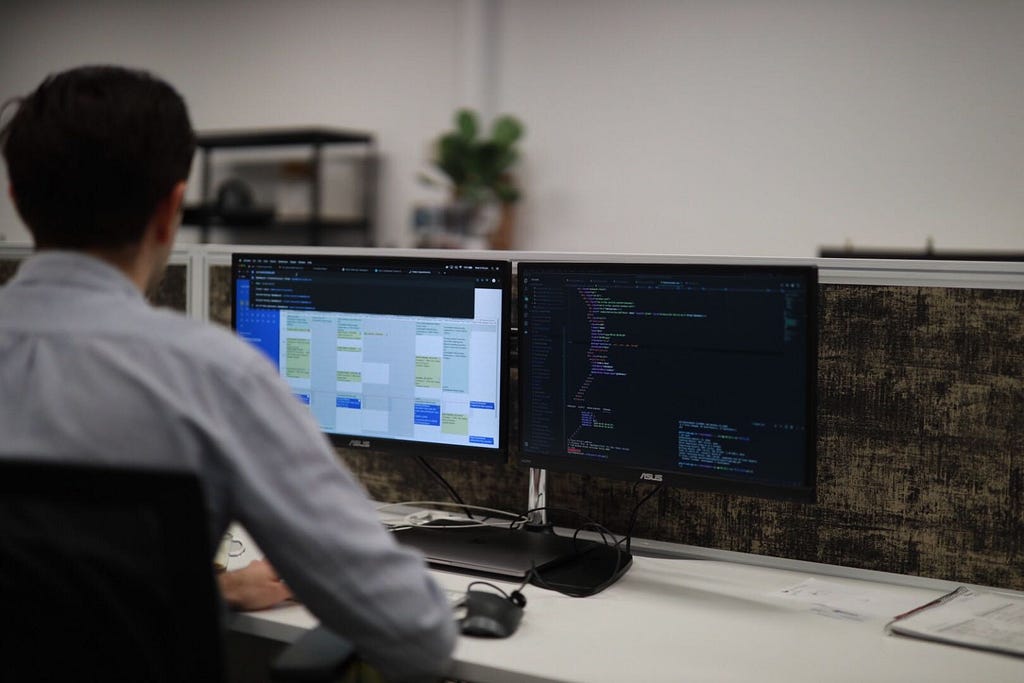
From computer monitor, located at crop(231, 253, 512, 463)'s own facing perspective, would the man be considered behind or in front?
in front

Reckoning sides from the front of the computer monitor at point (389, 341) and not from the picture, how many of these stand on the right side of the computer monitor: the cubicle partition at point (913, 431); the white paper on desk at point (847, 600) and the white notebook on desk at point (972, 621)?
0

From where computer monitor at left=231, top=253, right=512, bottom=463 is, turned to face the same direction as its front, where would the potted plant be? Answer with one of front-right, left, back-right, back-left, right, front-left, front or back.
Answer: back-right

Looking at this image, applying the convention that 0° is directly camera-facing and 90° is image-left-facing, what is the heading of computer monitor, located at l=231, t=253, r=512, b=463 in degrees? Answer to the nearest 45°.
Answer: approximately 45°

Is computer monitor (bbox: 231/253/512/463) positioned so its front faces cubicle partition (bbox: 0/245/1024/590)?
no

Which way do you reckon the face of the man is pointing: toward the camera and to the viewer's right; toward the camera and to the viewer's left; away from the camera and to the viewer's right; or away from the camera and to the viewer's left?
away from the camera and to the viewer's right

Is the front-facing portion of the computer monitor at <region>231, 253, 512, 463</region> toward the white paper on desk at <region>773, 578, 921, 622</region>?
no

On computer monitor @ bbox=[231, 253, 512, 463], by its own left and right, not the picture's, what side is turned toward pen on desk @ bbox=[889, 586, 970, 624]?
left

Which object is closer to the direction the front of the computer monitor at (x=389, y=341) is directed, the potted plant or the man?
the man
